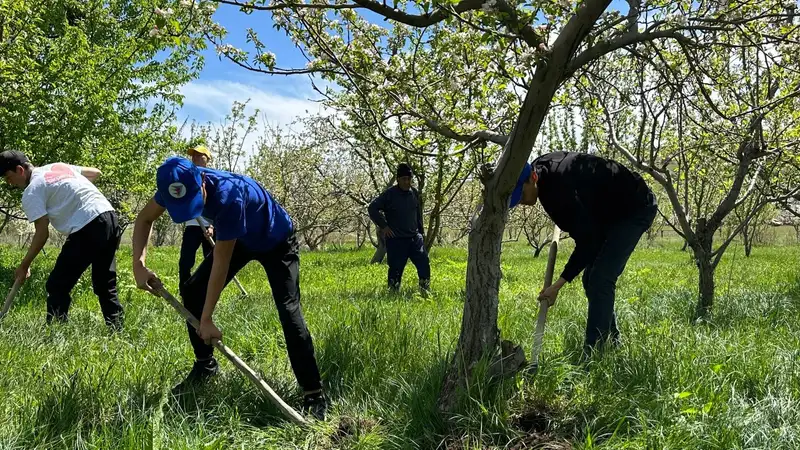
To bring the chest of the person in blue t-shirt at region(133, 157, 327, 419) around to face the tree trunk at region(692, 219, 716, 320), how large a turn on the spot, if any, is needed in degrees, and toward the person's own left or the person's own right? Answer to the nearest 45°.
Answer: approximately 135° to the person's own left

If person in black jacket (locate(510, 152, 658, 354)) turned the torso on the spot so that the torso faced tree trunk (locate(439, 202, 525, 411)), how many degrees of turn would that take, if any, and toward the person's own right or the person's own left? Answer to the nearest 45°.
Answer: approximately 45° to the person's own left

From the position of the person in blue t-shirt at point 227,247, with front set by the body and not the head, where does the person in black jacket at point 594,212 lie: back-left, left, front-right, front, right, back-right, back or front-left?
back-left

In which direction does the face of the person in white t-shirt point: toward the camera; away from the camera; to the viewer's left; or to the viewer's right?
to the viewer's left

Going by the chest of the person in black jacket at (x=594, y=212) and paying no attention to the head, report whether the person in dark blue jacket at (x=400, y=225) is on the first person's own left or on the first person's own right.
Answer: on the first person's own right

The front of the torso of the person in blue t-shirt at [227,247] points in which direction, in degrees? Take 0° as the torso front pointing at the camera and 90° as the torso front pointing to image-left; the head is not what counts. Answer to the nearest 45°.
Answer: approximately 45°

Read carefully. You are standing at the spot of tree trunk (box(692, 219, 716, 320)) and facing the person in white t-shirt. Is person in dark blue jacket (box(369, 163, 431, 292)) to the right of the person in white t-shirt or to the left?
right

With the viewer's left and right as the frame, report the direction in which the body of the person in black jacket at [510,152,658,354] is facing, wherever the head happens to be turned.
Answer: facing to the left of the viewer

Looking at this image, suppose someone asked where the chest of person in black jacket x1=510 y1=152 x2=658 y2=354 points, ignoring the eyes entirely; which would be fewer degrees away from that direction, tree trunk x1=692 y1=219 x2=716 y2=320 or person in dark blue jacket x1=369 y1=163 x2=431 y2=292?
the person in dark blue jacket
